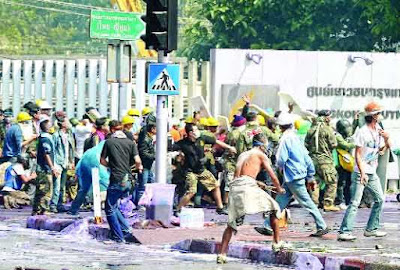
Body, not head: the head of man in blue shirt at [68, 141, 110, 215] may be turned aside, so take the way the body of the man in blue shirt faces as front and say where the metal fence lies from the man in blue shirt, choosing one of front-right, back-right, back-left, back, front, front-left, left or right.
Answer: left

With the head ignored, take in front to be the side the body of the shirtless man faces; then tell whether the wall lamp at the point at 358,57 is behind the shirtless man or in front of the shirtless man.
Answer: in front

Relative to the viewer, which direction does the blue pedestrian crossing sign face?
toward the camera

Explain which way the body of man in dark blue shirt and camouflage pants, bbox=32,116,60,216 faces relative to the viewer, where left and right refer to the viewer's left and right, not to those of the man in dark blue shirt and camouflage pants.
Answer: facing to the right of the viewer

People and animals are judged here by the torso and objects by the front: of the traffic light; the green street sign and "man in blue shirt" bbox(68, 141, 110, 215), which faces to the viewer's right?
the man in blue shirt

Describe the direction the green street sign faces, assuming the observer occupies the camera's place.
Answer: facing the viewer

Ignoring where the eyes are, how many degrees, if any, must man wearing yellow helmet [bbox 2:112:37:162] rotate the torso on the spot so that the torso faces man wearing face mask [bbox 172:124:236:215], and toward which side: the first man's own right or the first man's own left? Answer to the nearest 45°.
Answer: approximately 45° to the first man's own right

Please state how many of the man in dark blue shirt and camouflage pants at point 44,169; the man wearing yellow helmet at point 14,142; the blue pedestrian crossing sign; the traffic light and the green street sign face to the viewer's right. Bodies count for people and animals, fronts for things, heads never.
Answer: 2

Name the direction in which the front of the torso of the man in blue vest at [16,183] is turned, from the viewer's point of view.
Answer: to the viewer's right
